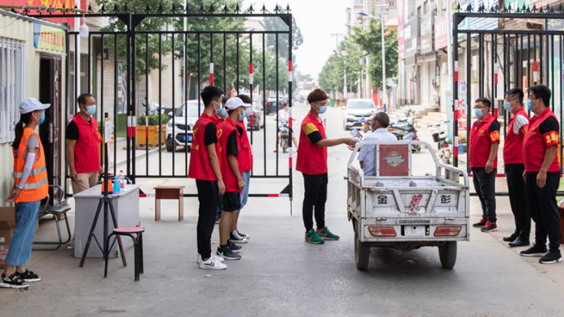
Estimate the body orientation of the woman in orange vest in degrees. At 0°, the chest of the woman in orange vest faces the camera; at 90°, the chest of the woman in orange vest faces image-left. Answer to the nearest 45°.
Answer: approximately 270°

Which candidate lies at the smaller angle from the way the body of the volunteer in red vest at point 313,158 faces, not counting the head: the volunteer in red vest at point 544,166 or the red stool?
the volunteer in red vest

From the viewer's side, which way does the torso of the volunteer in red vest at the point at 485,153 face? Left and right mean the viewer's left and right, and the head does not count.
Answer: facing the viewer and to the left of the viewer

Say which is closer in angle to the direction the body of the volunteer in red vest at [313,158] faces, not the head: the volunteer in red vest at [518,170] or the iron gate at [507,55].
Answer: the volunteer in red vest

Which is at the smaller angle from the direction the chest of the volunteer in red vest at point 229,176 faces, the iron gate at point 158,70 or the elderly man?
the elderly man

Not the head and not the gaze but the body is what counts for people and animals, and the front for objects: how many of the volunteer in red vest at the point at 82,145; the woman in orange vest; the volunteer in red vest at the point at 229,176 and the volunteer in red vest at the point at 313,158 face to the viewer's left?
0

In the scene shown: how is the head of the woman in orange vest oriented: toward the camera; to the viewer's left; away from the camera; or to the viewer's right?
to the viewer's right

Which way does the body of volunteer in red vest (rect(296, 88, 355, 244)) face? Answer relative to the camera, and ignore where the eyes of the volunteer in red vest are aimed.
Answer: to the viewer's right

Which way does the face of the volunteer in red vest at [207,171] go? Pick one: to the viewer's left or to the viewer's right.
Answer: to the viewer's right

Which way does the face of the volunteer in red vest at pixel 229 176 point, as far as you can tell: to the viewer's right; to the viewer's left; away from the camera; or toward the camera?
to the viewer's right

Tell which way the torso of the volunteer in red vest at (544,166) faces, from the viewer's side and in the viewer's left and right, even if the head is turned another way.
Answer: facing to the left of the viewer
